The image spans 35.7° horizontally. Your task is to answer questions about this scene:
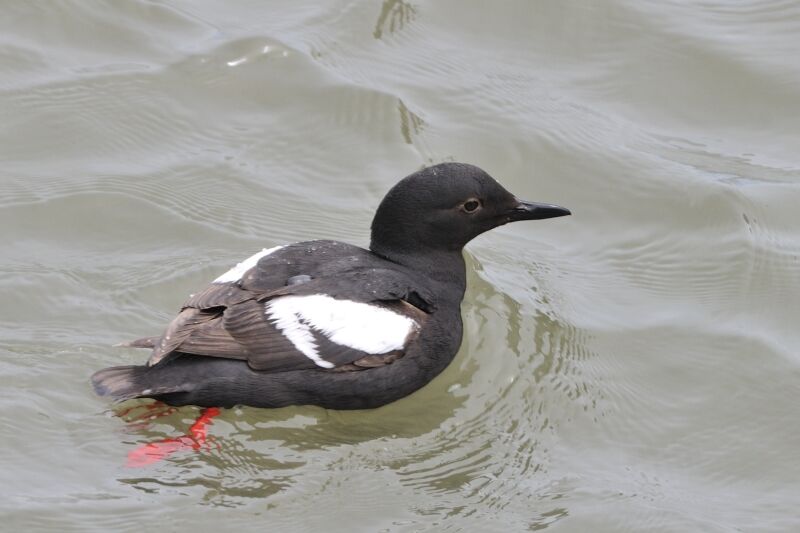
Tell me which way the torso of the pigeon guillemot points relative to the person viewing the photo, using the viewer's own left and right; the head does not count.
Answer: facing to the right of the viewer

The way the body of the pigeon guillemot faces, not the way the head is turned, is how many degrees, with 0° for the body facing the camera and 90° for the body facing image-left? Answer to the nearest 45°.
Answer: approximately 270°
